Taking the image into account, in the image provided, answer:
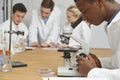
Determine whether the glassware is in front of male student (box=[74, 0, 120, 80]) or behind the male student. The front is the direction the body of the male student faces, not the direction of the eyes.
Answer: in front

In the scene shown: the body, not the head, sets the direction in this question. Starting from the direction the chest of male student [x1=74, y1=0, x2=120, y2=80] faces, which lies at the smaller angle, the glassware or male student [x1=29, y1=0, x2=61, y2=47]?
the glassware

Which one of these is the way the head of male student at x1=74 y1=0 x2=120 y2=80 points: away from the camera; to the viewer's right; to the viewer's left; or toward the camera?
to the viewer's left

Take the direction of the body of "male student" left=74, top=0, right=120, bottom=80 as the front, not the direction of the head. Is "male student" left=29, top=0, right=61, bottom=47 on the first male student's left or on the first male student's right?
on the first male student's right

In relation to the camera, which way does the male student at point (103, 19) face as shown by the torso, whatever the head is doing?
to the viewer's left
